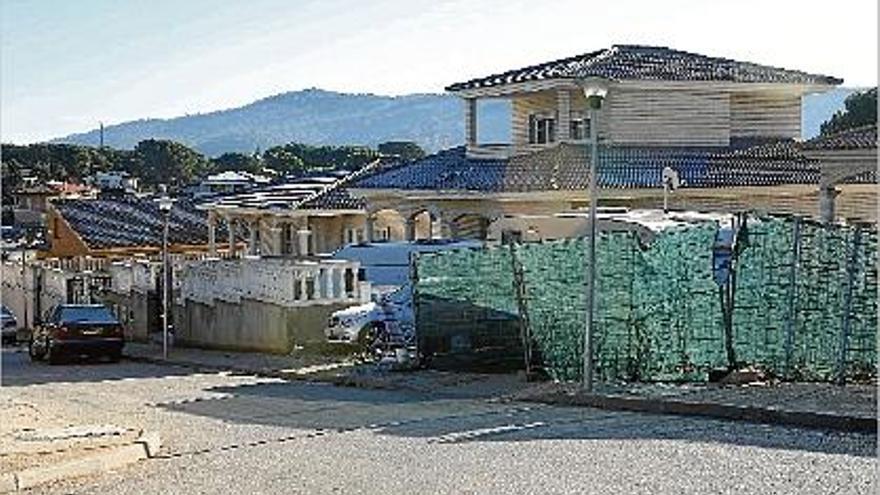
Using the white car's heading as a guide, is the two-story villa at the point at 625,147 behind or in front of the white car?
behind

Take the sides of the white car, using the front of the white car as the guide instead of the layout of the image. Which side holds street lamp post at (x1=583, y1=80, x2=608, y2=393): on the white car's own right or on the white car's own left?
on the white car's own left

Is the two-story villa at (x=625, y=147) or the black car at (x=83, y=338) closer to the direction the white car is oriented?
the black car

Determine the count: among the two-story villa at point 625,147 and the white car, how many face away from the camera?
0
